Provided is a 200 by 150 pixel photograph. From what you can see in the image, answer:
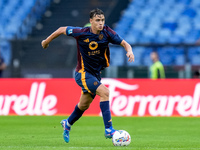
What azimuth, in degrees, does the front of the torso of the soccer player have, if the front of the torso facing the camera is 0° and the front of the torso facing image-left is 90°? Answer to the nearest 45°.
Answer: approximately 315°

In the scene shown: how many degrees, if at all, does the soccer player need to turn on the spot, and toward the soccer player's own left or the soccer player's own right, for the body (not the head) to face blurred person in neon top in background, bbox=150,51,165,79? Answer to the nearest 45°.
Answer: approximately 135° to the soccer player's own left
